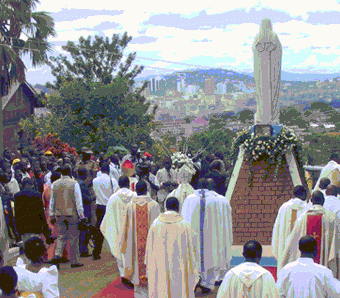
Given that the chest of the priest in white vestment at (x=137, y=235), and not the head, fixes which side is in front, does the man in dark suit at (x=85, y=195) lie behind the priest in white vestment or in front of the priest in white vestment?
in front

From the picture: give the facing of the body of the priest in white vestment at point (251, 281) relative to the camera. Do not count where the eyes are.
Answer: away from the camera

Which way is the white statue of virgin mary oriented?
toward the camera

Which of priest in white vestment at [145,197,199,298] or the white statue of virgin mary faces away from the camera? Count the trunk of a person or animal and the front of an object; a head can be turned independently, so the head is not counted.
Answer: the priest in white vestment

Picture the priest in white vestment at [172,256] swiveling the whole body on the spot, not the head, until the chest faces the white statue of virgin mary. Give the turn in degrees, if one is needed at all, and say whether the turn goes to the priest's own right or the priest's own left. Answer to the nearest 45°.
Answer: approximately 45° to the priest's own right

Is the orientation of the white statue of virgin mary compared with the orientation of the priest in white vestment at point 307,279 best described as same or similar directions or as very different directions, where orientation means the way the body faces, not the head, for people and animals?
very different directions

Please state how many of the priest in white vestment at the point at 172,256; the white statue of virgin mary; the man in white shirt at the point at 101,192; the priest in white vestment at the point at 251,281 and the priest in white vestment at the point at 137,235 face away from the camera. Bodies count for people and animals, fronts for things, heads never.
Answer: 4

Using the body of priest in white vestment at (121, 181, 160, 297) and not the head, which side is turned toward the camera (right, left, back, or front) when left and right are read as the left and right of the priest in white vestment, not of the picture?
back

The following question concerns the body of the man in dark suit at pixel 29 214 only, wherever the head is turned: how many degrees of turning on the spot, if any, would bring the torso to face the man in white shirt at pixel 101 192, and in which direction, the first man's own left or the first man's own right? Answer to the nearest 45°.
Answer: approximately 45° to the first man's own right

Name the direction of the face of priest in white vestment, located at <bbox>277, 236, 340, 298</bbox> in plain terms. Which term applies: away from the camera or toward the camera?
away from the camera

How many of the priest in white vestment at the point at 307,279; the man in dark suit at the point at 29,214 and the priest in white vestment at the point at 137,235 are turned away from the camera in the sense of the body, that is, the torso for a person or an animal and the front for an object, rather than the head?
3

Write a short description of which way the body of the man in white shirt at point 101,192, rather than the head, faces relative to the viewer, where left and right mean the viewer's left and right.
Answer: facing away from the viewer

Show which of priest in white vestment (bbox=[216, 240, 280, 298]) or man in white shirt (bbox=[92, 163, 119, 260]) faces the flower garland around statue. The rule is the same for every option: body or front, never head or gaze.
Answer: the priest in white vestment

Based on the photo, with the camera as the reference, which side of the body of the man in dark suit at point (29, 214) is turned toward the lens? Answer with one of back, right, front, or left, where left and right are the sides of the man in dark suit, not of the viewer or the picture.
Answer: back

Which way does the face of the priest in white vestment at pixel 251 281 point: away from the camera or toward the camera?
away from the camera

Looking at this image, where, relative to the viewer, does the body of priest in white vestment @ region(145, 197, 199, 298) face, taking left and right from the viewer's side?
facing away from the viewer

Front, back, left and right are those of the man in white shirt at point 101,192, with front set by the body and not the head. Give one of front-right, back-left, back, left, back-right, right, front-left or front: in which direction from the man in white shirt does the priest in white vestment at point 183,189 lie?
back-right
